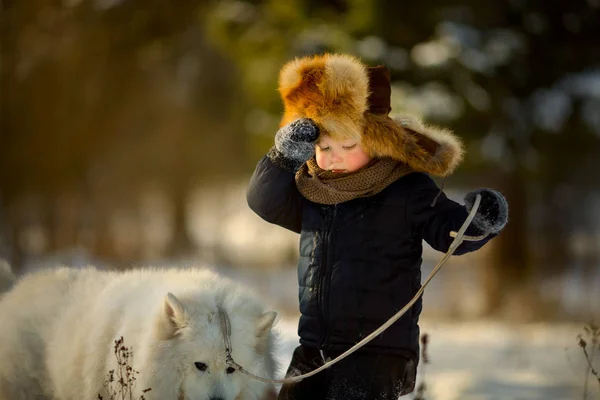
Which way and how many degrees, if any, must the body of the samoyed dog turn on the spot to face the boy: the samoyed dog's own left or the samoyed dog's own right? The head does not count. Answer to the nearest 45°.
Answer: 0° — it already faces them

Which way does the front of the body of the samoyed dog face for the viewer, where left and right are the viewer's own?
facing the viewer and to the right of the viewer

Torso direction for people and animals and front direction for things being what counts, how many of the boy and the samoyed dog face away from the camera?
0

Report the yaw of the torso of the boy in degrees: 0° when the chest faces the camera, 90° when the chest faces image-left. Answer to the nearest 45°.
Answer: approximately 45°

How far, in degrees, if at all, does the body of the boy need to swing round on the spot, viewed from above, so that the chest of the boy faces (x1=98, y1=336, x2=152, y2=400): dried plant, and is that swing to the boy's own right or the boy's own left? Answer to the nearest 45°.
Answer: approximately 45° to the boy's own right

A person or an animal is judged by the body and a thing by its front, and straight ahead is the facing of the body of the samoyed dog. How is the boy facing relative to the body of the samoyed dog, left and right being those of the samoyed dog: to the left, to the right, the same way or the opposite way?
to the right

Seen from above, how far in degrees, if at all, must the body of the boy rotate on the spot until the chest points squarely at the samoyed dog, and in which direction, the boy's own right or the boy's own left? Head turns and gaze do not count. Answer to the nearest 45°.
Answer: approximately 45° to the boy's own right
